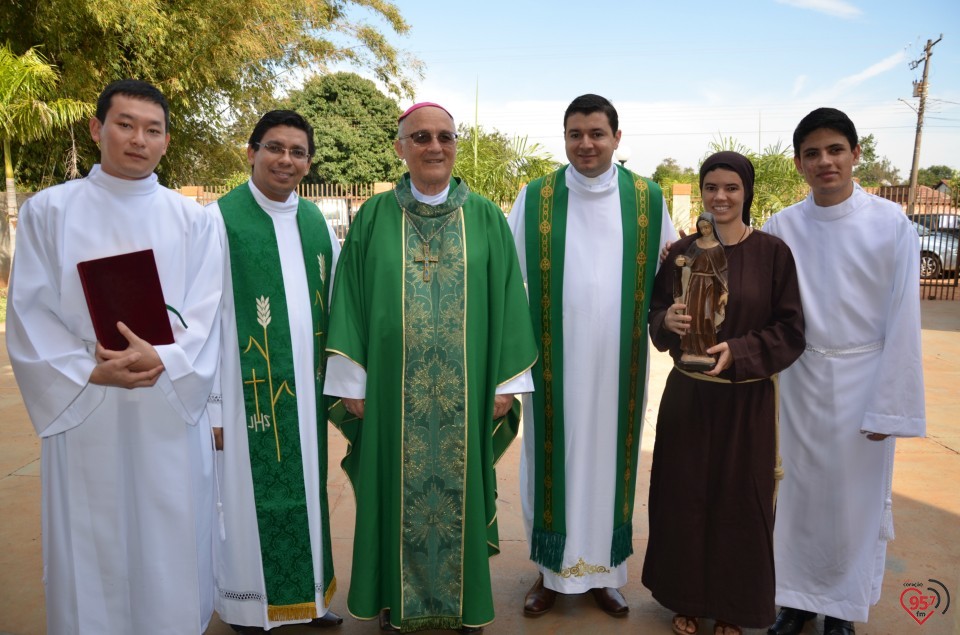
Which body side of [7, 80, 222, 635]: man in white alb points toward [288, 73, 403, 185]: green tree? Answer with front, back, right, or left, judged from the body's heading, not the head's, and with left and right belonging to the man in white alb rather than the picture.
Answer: back

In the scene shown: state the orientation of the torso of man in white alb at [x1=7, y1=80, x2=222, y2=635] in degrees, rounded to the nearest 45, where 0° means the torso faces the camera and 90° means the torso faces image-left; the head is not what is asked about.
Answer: approximately 0°

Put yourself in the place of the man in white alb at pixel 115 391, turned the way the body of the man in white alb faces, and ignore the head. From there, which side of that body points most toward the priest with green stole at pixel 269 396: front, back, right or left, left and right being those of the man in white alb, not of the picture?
left

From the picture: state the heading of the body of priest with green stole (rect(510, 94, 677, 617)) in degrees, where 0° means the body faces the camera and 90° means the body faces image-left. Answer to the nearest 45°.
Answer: approximately 0°

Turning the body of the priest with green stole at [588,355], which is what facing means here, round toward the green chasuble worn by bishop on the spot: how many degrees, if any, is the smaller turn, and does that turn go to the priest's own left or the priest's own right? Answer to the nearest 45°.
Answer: approximately 45° to the priest's own right

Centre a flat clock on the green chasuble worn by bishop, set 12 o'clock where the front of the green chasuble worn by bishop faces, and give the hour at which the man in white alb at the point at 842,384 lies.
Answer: The man in white alb is roughly at 9 o'clock from the green chasuble worn by bishop.

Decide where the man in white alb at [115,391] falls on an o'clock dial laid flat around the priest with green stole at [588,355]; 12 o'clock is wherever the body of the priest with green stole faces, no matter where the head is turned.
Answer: The man in white alb is roughly at 2 o'clock from the priest with green stole.

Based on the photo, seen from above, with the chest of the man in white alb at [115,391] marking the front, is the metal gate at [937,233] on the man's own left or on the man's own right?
on the man's own left

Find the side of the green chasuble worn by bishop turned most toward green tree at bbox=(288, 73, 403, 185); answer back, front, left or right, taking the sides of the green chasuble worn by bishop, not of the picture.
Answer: back

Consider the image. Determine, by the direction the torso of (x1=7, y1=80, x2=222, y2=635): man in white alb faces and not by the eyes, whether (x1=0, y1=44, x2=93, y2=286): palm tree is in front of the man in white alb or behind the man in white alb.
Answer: behind
